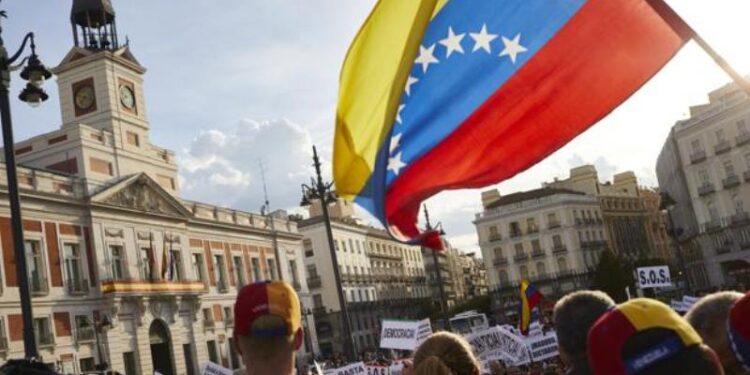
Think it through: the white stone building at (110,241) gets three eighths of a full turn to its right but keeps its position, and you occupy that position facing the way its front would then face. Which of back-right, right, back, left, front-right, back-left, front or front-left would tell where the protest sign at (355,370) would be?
left

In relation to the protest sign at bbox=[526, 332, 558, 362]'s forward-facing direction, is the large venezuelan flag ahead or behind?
ahead

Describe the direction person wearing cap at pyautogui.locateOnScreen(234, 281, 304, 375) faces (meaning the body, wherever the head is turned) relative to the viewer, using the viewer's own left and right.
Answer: facing away from the viewer

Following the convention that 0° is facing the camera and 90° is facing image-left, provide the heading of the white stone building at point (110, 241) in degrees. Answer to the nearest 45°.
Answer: approximately 315°

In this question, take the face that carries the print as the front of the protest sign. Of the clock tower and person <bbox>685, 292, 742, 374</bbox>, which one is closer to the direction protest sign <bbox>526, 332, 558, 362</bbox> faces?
the person

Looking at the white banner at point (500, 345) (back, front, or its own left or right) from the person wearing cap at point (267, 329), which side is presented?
front

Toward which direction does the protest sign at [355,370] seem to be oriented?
toward the camera

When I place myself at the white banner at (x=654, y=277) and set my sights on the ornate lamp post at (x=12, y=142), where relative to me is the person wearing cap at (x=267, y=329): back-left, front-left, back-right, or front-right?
front-left

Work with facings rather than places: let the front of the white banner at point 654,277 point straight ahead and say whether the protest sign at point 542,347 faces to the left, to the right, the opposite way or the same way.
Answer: the same way

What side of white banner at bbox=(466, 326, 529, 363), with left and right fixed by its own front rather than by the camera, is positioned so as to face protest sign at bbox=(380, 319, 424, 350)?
right

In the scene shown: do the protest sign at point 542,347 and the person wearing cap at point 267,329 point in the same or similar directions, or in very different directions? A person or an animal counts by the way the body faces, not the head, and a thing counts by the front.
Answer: very different directions

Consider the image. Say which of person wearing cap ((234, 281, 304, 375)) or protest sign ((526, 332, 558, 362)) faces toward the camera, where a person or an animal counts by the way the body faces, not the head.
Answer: the protest sign

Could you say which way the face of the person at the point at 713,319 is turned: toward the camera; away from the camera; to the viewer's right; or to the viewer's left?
away from the camera

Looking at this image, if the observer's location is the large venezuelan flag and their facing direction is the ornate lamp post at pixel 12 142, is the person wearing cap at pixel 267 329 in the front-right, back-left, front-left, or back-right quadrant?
back-left

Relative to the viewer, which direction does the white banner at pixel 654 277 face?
toward the camera

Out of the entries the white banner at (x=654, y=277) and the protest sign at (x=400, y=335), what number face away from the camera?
0

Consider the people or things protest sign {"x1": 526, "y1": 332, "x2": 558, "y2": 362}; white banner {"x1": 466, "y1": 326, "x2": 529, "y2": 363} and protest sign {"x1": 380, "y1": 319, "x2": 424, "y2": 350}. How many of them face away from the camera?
0

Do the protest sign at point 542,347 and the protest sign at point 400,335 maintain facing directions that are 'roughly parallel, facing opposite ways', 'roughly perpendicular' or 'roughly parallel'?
roughly parallel

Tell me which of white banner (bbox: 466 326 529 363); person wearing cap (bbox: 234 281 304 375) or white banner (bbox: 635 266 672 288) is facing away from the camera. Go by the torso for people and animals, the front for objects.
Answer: the person wearing cap

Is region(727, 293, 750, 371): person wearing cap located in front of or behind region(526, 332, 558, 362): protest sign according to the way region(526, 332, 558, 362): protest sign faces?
in front

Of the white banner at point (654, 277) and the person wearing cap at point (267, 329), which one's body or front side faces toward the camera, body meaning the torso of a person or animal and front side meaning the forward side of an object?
the white banner
